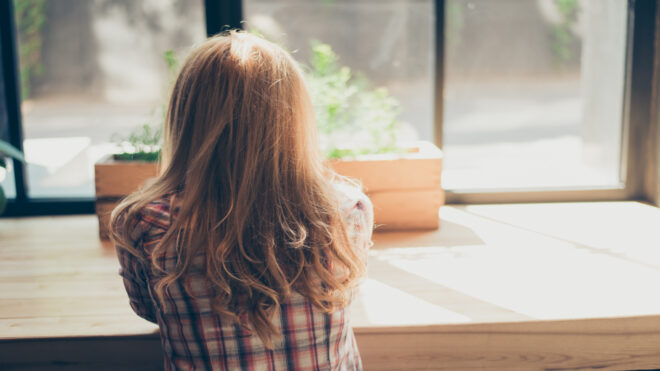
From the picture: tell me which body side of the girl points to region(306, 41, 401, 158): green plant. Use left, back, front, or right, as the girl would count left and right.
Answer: front

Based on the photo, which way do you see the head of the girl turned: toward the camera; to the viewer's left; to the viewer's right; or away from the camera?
away from the camera

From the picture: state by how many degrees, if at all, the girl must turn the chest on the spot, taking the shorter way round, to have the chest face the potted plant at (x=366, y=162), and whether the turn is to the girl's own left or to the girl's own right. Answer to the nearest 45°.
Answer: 0° — they already face it

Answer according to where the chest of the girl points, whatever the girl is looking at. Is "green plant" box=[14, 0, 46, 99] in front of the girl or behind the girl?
in front

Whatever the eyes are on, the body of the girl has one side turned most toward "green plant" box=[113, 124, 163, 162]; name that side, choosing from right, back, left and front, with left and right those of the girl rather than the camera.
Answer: front

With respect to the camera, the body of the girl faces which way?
away from the camera

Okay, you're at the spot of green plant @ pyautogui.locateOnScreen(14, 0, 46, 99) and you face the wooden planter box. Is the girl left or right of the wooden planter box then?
right
